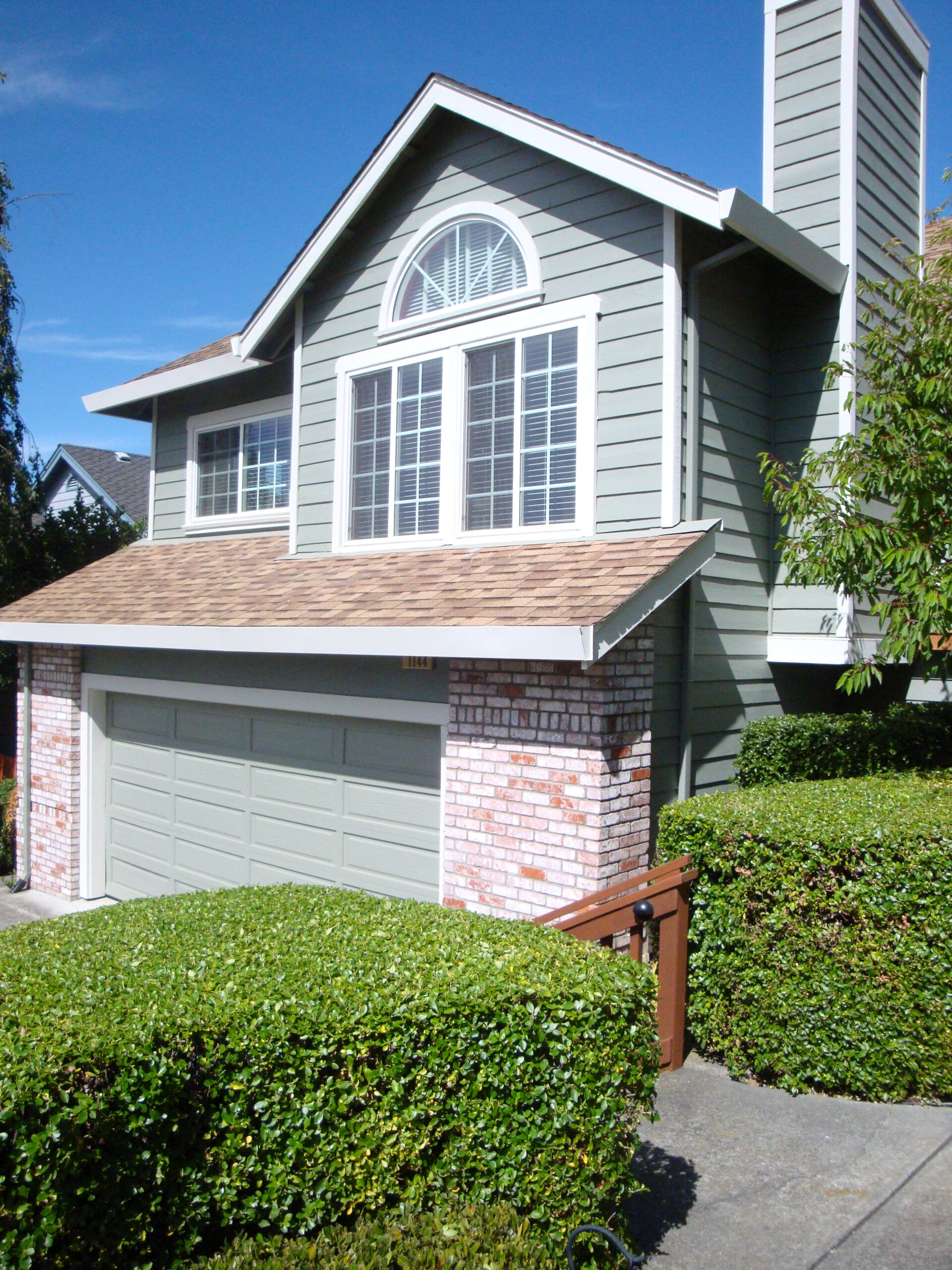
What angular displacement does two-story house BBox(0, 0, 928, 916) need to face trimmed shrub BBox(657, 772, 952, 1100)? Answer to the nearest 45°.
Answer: approximately 90° to its left

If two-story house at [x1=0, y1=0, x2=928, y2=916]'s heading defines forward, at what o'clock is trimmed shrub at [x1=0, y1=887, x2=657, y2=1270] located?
The trimmed shrub is roughly at 11 o'clock from the two-story house.

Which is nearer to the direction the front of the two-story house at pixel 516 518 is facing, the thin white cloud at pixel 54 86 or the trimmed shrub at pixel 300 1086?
the trimmed shrub

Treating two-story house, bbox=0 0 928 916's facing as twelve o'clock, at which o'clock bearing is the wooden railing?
The wooden railing is roughly at 10 o'clock from the two-story house.

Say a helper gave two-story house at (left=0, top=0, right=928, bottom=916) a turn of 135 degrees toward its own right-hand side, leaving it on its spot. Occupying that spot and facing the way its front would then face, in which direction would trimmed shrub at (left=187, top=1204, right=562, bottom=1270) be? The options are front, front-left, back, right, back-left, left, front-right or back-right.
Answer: back

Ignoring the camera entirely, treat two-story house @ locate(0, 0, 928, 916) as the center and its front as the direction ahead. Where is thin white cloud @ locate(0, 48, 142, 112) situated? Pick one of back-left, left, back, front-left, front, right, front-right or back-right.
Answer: right

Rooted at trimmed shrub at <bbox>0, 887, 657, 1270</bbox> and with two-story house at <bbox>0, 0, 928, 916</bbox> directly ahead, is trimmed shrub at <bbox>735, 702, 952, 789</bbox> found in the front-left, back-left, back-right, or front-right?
front-right
